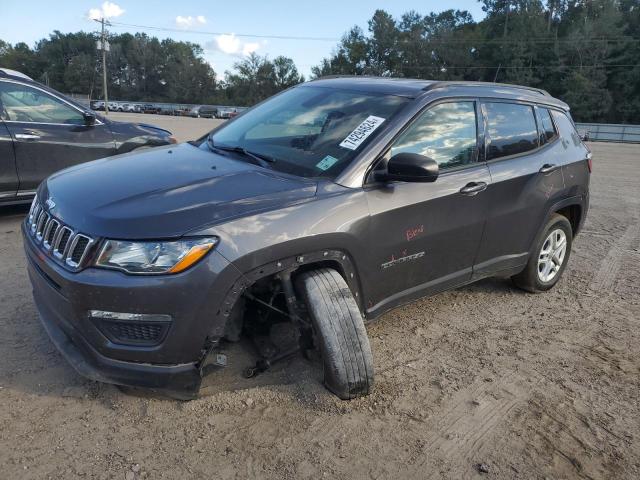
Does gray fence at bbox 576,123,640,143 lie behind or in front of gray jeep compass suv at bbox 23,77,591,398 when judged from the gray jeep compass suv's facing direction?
behind

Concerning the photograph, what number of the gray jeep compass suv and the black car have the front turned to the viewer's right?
1

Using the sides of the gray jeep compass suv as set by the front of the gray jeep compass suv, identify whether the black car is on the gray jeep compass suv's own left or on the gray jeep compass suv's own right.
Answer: on the gray jeep compass suv's own right

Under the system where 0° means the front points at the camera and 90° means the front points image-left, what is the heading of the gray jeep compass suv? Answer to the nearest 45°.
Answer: approximately 45°

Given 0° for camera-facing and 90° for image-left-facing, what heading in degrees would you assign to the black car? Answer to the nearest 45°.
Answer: approximately 270°

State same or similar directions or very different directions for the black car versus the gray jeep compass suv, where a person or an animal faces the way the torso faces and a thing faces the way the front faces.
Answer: very different directions

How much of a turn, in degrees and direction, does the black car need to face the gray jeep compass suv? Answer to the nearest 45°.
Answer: approximately 90° to its right

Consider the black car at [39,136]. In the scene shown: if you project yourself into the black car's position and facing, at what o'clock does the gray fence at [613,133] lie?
The gray fence is roughly at 11 o'clock from the black car.
